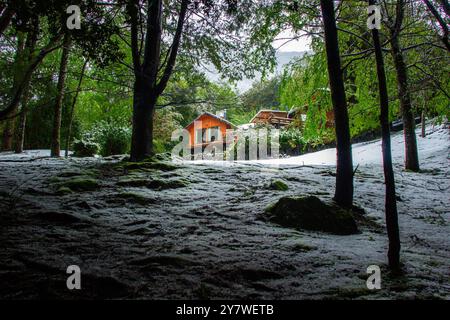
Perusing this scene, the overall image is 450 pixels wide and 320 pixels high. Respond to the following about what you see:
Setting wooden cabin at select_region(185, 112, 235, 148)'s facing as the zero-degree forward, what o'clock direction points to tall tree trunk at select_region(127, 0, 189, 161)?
The tall tree trunk is roughly at 12 o'clock from the wooden cabin.

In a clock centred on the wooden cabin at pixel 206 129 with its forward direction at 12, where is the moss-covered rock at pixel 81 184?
The moss-covered rock is roughly at 12 o'clock from the wooden cabin.

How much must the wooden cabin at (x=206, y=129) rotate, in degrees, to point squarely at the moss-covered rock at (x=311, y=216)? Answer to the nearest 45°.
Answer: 0° — it already faces it

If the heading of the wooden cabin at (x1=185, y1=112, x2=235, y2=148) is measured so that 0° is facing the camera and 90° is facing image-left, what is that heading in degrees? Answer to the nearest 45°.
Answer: approximately 0°

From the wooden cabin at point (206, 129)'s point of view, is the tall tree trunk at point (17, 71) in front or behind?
in front

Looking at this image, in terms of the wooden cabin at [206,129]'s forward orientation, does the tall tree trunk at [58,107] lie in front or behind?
in front

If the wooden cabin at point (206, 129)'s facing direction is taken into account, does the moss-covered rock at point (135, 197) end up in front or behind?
in front

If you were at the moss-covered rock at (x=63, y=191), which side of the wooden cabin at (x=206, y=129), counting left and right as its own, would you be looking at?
front
